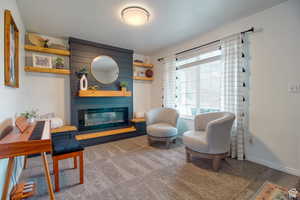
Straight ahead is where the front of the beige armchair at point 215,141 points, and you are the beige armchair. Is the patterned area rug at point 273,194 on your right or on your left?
on your left

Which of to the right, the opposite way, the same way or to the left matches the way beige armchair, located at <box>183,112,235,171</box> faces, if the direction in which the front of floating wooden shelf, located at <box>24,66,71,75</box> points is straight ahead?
to the right

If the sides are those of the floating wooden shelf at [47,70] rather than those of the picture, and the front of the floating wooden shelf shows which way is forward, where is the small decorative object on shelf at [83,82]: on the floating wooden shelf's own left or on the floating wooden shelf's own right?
on the floating wooden shelf's own left

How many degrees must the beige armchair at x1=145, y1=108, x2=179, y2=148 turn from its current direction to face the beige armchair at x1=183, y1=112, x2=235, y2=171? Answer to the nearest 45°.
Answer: approximately 45° to its left

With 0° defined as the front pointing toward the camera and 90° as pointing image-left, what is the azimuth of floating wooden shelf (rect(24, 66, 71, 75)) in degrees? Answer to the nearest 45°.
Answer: approximately 0°

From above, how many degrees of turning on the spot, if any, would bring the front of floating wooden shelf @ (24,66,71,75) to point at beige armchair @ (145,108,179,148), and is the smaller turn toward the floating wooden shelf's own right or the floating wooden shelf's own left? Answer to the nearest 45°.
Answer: approximately 45° to the floating wooden shelf's own left

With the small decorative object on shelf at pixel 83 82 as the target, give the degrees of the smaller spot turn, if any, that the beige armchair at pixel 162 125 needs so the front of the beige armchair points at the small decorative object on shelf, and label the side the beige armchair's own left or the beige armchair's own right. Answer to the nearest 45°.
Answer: approximately 90° to the beige armchair's own right

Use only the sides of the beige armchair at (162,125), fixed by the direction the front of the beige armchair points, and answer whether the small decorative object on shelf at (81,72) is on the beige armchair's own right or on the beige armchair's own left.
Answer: on the beige armchair's own right

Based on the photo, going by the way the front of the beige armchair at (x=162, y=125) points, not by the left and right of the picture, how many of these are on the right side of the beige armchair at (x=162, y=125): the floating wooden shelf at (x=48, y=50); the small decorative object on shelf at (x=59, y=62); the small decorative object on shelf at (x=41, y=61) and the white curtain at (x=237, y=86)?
3

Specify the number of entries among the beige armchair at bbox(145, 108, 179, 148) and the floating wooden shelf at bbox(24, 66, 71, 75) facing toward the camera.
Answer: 2

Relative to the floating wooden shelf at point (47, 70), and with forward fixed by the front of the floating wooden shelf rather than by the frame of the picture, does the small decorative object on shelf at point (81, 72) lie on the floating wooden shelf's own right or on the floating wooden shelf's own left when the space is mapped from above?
on the floating wooden shelf's own left

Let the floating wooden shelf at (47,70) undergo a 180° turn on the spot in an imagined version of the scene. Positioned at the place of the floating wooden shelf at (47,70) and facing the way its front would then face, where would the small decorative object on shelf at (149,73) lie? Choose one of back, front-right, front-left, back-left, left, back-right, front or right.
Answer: right
